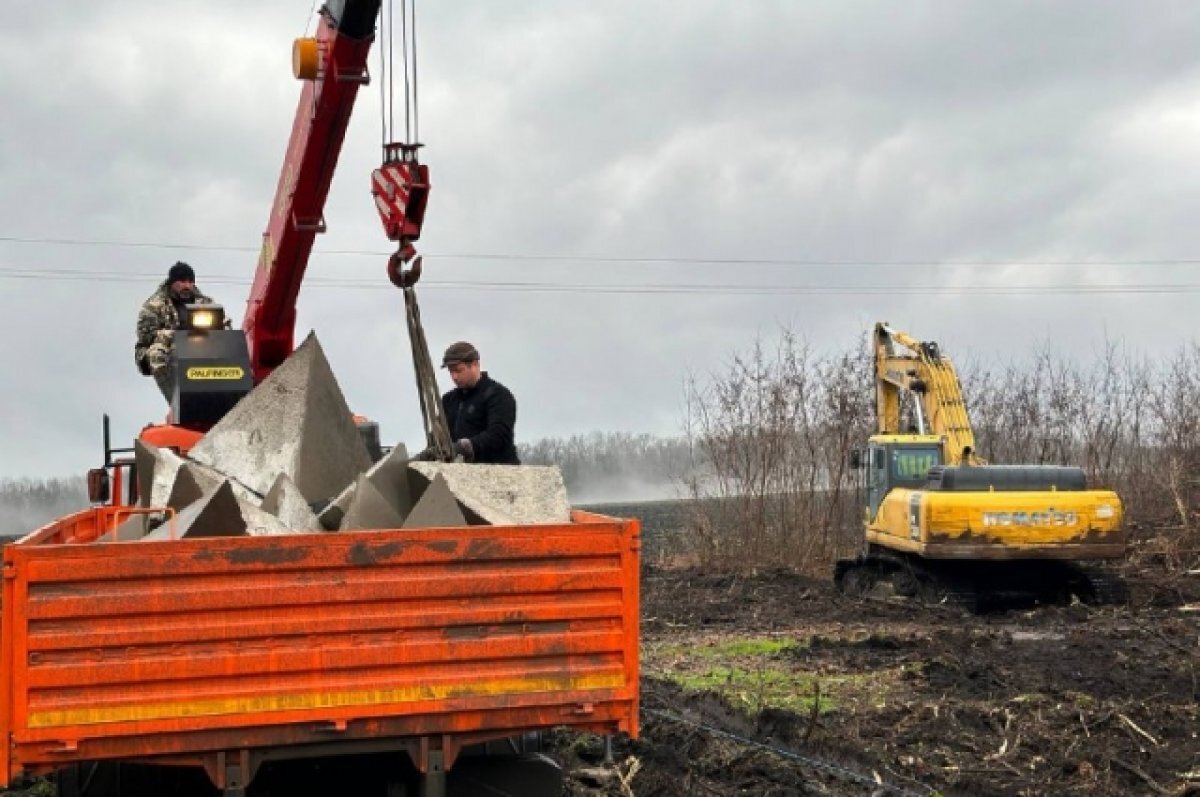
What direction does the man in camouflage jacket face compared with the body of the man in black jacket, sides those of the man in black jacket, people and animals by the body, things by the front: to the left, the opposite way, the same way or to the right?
to the left

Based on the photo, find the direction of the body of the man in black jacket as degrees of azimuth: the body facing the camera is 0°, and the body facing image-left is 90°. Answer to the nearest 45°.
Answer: approximately 45°

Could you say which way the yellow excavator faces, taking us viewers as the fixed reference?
facing away from the viewer and to the left of the viewer

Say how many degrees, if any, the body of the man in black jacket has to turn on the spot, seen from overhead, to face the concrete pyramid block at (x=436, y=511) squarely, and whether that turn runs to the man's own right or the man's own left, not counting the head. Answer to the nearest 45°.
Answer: approximately 45° to the man's own left

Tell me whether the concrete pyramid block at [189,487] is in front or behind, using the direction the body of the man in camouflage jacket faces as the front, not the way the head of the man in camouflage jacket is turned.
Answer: in front

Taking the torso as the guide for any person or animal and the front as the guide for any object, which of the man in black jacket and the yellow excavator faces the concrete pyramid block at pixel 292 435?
the man in black jacket

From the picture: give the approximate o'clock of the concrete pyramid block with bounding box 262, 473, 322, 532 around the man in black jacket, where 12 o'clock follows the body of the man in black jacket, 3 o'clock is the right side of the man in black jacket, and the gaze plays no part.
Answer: The concrete pyramid block is roughly at 11 o'clock from the man in black jacket.

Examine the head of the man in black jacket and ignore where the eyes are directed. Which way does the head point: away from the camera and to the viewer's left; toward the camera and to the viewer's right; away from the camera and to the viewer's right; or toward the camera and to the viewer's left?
toward the camera and to the viewer's left

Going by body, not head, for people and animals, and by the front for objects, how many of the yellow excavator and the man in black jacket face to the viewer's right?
0

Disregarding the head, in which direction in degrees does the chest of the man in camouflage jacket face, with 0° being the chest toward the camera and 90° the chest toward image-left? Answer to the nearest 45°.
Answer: approximately 315°
